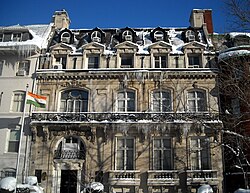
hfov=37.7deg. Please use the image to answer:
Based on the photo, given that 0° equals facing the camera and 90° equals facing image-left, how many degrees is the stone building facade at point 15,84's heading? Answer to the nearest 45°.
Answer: approximately 0°

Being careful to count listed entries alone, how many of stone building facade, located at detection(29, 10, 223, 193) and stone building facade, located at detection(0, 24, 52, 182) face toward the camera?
2

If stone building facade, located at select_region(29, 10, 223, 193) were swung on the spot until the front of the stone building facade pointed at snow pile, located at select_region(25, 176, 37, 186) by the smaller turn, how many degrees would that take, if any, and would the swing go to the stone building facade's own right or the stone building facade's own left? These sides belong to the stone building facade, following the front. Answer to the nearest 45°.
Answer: approximately 90° to the stone building facade's own right

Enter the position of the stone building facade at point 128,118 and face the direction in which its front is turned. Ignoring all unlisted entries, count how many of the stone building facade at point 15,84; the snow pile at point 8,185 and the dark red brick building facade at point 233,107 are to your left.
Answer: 1

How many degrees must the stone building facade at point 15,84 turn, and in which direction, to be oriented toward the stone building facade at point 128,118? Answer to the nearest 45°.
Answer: approximately 45° to its left

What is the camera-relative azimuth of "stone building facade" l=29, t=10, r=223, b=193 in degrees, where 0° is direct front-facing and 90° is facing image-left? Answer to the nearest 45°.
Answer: approximately 0°

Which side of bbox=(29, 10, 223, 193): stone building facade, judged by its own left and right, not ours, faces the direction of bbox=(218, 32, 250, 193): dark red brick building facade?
left

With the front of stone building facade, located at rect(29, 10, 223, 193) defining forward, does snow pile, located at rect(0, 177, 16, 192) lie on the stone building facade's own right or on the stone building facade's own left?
on the stone building facade's own right
